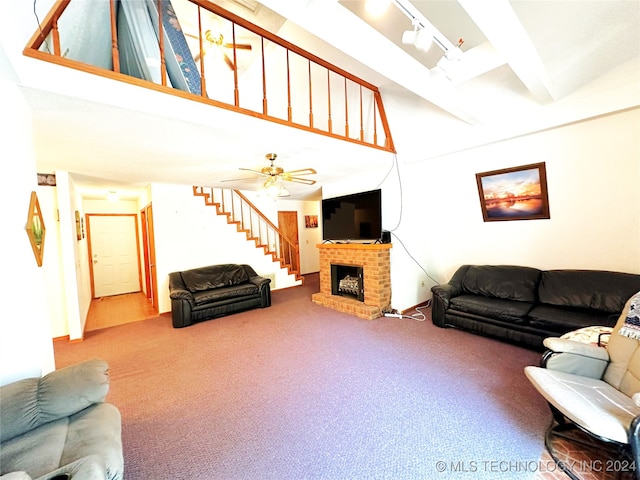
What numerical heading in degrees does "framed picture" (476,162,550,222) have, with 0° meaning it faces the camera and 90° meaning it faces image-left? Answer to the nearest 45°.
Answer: approximately 45°

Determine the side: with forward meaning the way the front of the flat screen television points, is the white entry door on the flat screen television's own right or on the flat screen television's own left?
on the flat screen television's own right

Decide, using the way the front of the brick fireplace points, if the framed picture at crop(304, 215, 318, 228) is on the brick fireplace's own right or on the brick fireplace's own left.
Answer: on the brick fireplace's own right

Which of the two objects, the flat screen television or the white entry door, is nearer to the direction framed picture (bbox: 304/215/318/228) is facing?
the flat screen television

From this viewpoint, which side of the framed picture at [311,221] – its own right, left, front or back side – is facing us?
front

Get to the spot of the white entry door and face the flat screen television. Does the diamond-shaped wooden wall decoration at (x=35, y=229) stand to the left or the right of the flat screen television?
right

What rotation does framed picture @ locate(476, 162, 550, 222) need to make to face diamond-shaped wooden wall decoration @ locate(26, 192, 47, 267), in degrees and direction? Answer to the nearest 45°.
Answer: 0° — it already faces it

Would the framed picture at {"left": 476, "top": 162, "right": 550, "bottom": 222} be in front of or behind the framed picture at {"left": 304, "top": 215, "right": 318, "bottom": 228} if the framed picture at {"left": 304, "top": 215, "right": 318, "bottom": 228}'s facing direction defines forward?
in front

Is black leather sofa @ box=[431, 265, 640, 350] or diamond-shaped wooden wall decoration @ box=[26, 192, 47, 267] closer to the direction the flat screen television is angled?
the diamond-shaped wooden wall decoration

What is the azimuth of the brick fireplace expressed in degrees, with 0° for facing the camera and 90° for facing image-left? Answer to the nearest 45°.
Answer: approximately 45°

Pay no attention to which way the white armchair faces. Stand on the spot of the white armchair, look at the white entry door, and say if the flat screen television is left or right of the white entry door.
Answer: right

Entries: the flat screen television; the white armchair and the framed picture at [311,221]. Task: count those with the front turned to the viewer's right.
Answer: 0

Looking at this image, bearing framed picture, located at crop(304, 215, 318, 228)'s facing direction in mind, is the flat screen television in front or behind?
in front

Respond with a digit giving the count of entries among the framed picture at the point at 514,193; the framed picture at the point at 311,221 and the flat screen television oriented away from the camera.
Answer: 0

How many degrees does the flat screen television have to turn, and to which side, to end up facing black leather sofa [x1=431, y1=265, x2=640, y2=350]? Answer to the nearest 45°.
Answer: approximately 90° to its left

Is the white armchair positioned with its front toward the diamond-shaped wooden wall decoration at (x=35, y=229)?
yes
